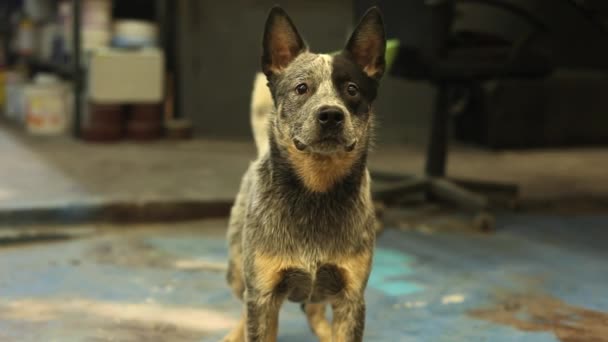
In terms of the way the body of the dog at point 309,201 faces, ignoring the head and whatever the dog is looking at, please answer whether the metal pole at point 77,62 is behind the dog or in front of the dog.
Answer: behind

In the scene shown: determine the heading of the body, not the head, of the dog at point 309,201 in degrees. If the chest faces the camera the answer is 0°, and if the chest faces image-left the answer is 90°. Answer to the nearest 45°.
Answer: approximately 0°

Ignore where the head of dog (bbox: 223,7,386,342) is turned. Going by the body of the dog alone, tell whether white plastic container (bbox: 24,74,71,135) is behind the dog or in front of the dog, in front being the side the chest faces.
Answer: behind

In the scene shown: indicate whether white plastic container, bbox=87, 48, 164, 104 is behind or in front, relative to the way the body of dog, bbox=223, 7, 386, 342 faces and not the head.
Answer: behind

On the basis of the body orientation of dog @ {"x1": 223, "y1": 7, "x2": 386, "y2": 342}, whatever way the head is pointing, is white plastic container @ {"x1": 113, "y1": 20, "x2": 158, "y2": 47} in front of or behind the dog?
behind
